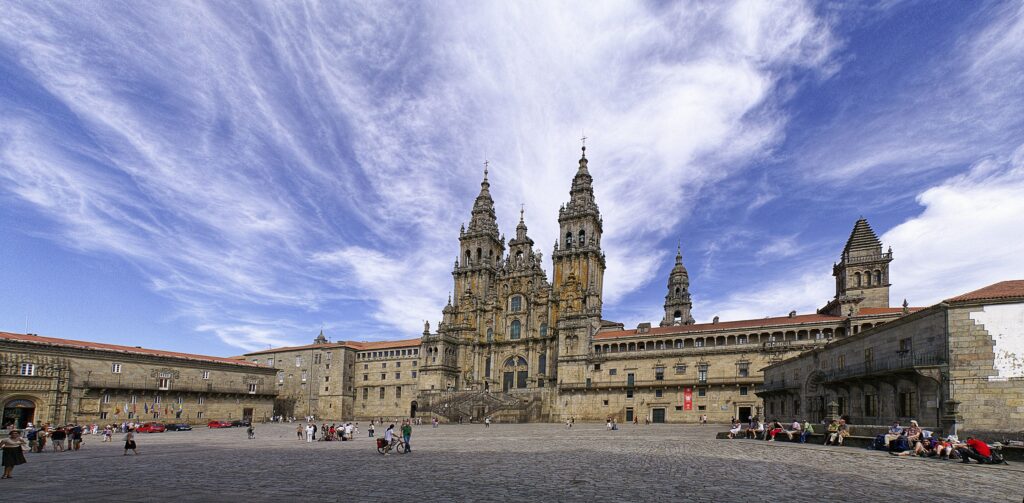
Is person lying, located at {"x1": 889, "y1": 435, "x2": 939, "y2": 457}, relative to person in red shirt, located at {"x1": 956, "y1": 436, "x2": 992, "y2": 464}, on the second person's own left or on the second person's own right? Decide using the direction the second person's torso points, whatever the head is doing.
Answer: on the second person's own right

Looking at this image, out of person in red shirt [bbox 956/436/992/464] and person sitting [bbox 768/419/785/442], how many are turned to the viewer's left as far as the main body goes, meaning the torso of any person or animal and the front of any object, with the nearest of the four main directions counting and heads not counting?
2

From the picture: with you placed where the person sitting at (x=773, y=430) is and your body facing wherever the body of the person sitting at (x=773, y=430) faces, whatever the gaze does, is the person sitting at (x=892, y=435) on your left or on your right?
on your left

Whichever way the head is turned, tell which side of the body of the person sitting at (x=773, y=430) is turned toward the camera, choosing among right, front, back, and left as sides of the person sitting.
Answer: left

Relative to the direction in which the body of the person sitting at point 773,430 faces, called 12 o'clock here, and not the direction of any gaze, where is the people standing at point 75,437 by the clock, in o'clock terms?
The people standing is roughly at 11 o'clock from the person sitting.

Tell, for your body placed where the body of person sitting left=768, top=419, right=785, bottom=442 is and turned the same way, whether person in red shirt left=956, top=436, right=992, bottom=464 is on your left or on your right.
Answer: on your left

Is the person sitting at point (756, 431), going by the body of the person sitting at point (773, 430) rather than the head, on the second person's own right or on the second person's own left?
on the second person's own right

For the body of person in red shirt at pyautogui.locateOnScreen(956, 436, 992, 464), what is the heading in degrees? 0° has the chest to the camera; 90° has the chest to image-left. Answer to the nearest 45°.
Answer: approximately 90°
